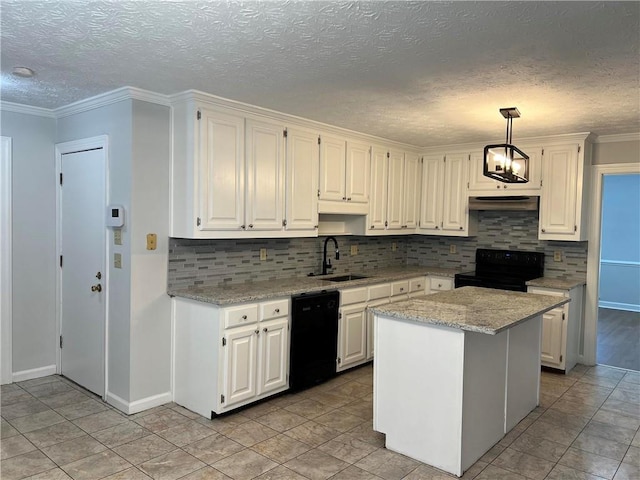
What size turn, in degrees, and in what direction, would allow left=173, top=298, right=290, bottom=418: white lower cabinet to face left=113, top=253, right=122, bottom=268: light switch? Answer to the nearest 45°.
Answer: approximately 135° to its right

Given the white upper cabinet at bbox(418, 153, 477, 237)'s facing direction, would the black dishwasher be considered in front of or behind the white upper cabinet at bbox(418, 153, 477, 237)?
in front

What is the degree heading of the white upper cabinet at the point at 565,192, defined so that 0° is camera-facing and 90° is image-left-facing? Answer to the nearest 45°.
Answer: approximately 0°

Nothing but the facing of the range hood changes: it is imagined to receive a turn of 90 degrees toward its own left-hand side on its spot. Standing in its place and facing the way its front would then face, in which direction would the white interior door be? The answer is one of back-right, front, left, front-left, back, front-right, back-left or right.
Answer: back-right

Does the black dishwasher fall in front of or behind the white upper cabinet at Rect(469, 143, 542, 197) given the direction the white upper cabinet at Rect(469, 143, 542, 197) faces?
in front

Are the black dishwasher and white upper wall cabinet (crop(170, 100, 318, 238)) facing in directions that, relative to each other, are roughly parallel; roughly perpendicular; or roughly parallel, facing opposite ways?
roughly parallel

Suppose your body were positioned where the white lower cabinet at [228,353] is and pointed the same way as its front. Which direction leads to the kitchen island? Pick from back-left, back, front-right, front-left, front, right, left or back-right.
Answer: front

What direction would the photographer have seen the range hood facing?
facing the viewer

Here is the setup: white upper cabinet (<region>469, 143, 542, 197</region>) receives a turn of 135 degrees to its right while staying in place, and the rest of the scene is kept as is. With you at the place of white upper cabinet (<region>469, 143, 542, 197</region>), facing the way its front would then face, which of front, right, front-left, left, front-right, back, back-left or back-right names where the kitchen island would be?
back-left

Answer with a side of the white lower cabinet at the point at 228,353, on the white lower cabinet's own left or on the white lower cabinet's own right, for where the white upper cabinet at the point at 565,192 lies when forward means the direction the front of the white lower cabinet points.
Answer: on the white lower cabinet's own left

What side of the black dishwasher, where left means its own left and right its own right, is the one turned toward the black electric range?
left

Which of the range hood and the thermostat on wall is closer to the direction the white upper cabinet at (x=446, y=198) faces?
the thermostat on wall

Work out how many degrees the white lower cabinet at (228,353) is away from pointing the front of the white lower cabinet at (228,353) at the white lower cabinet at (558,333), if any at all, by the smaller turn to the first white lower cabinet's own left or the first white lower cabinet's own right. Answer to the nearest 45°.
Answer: approximately 45° to the first white lower cabinet's own left

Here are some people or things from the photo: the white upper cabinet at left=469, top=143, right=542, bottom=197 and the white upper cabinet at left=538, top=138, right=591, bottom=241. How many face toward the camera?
2

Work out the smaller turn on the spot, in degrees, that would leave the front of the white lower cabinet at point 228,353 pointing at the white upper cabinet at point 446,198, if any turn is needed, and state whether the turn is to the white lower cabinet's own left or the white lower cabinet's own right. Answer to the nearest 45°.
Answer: approximately 90° to the white lower cabinet's own left

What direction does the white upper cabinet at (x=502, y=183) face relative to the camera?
toward the camera
